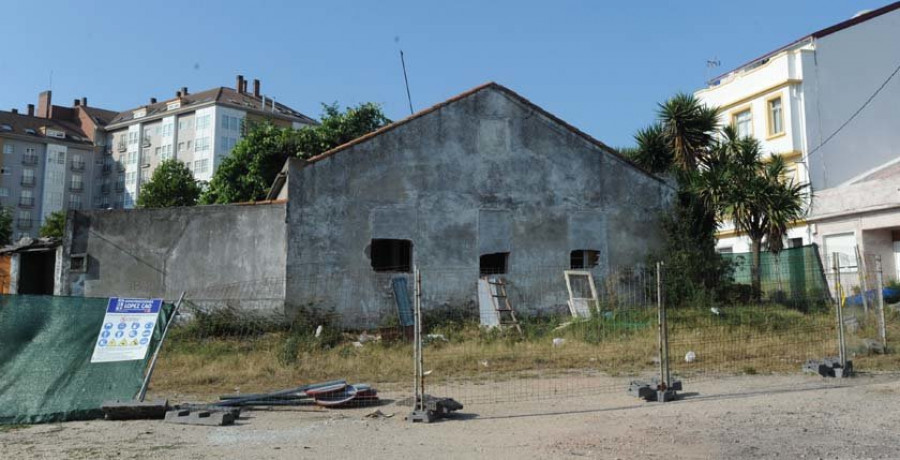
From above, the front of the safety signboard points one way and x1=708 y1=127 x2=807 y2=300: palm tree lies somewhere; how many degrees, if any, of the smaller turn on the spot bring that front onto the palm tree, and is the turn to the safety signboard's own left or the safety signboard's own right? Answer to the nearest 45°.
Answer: approximately 90° to the safety signboard's own left

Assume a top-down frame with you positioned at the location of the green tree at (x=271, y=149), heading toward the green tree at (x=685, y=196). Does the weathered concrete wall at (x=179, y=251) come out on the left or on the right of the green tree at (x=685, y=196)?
right

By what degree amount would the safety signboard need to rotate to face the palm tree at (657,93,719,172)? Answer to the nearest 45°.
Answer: approximately 90° to its left

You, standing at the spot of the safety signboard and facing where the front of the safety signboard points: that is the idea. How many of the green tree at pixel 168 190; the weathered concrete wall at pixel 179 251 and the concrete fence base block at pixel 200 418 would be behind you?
2

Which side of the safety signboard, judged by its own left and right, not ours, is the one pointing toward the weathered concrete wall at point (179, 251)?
back

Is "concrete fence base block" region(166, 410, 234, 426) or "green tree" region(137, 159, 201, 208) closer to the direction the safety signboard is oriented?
the concrete fence base block

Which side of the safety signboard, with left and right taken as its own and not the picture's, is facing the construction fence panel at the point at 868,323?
left

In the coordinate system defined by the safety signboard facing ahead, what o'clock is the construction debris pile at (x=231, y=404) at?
The construction debris pile is roughly at 10 o'clock from the safety signboard.

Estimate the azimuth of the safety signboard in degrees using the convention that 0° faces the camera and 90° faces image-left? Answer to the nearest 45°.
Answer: approximately 0°

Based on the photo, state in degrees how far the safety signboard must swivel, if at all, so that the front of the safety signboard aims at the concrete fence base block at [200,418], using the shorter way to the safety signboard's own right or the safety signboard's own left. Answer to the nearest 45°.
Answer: approximately 45° to the safety signboard's own left

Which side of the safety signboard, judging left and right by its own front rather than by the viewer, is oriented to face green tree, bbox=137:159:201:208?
back

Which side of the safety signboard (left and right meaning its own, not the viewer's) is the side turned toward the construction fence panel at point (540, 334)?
left
